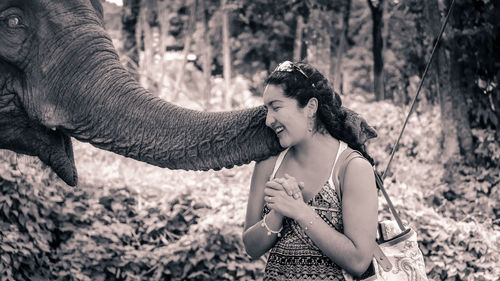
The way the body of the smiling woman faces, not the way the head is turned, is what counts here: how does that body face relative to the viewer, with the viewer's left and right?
facing the viewer and to the left of the viewer

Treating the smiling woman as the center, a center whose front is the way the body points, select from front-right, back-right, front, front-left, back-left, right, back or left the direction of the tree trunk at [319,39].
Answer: back-right

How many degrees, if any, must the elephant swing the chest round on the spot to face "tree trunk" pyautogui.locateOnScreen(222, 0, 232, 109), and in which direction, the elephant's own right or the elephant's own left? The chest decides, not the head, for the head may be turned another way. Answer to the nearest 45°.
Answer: approximately 90° to the elephant's own left

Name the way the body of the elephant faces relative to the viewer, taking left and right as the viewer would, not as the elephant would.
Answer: facing to the right of the viewer

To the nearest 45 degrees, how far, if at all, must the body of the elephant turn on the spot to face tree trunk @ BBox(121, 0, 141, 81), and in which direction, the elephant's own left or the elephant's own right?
approximately 90° to the elephant's own left

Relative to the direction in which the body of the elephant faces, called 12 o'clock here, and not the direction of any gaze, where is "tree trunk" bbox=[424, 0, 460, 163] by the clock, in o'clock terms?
The tree trunk is roughly at 10 o'clock from the elephant.

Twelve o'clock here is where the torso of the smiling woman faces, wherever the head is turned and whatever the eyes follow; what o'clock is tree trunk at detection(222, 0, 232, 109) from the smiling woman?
The tree trunk is roughly at 4 o'clock from the smiling woman.

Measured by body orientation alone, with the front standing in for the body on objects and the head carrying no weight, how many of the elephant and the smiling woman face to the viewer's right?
1

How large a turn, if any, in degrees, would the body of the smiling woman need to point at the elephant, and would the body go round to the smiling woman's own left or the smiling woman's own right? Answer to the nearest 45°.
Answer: approximately 45° to the smiling woman's own right

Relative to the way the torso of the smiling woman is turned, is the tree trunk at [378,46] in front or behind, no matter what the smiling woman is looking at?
behind

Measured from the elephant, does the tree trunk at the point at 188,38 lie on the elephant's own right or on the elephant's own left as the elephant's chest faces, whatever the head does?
on the elephant's own left

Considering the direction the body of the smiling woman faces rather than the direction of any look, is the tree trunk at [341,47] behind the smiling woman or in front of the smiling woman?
behind
